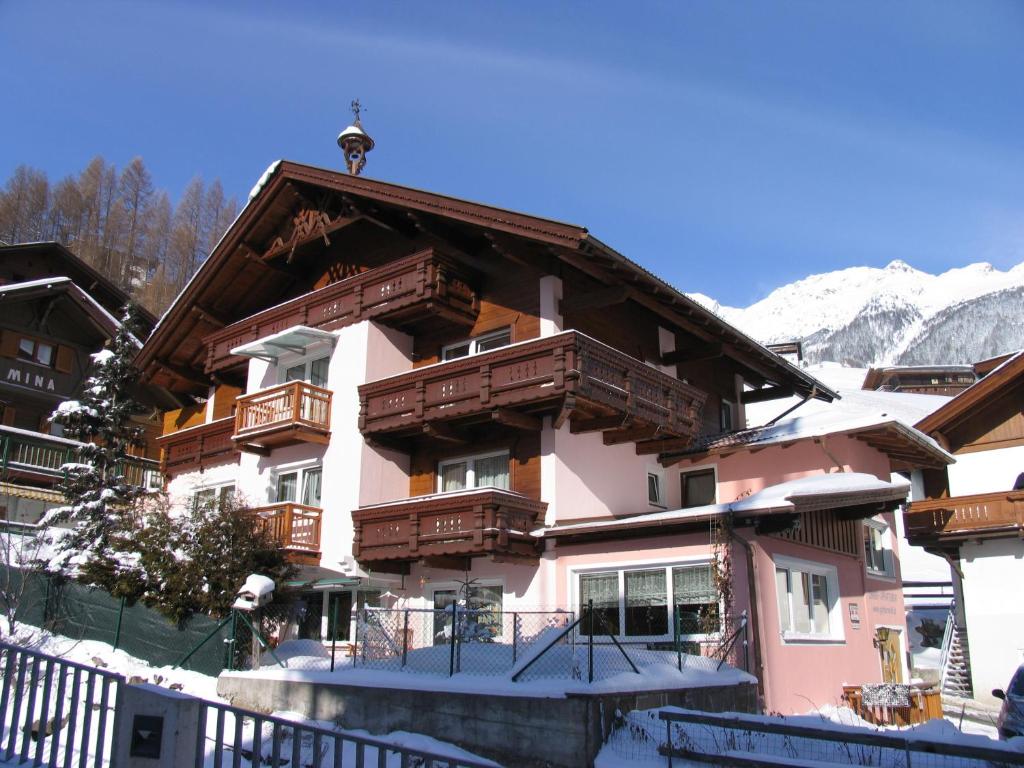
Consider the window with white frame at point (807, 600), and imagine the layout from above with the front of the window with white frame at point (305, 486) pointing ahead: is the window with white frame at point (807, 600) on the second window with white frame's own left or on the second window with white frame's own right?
on the second window with white frame's own left

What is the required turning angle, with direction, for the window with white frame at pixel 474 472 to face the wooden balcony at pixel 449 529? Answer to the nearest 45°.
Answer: approximately 45° to its left

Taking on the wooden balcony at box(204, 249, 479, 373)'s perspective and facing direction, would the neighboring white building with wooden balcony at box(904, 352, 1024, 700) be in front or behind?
behind

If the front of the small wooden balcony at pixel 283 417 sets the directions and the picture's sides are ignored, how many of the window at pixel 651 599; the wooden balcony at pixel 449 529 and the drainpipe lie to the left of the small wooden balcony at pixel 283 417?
3

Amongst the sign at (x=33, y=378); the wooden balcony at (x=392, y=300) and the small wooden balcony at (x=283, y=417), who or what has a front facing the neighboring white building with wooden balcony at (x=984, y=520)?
the sign

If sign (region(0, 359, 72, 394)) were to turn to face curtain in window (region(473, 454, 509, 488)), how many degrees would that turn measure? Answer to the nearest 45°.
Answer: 0° — it already faces it

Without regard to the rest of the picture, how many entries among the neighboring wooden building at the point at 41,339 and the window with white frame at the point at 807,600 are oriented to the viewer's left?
0

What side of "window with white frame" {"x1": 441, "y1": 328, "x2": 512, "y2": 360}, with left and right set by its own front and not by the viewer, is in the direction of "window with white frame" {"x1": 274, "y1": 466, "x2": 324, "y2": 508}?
right

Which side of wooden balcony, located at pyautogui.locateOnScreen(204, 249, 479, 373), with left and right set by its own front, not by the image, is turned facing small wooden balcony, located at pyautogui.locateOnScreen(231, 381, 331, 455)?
right

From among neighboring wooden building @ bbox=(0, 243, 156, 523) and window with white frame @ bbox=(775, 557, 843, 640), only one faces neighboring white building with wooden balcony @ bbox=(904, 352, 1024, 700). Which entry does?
neighboring wooden building @ bbox=(0, 243, 156, 523)

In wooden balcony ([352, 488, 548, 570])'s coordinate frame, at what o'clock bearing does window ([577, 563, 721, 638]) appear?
The window is roughly at 8 o'clock from the wooden balcony.

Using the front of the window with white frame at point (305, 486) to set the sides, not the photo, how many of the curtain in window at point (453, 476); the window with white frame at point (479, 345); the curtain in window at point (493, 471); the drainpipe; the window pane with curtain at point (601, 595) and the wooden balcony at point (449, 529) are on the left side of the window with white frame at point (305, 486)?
6
